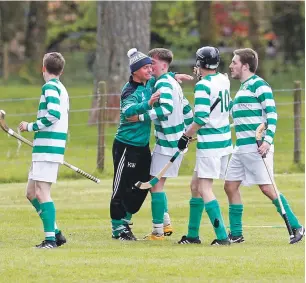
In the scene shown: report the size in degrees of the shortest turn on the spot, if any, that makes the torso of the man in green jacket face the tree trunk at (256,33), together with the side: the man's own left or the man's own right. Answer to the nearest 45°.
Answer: approximately 135° to the man's own left

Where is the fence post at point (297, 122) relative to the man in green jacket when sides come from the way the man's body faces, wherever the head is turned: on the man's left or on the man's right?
on the man's left

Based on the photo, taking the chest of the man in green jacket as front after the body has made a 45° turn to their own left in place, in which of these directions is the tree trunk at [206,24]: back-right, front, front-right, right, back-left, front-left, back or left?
left

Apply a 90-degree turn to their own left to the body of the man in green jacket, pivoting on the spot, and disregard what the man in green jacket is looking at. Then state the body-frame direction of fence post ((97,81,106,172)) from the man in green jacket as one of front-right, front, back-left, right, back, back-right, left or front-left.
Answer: front-left

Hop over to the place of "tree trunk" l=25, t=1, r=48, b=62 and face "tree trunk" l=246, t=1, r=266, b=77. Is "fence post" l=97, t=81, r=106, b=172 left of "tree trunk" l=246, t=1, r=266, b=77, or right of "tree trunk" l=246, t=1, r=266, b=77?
right

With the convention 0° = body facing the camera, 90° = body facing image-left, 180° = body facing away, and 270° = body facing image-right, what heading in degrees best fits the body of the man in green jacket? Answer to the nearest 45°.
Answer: approximately 315°

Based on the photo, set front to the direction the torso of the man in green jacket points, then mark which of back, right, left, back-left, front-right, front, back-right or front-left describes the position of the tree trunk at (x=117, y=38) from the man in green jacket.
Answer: back-left
